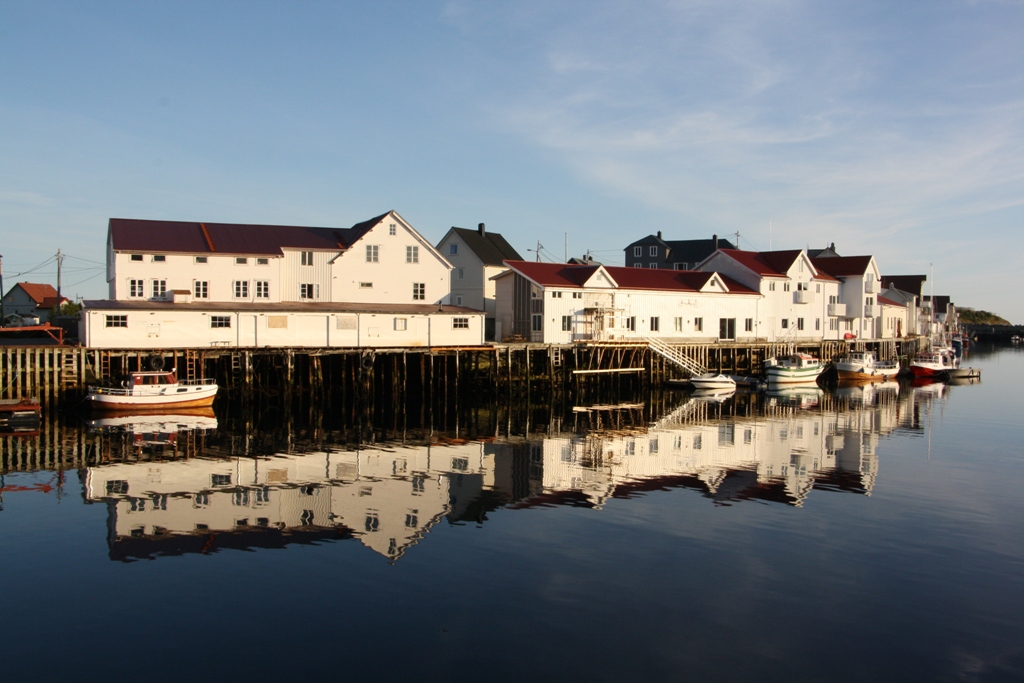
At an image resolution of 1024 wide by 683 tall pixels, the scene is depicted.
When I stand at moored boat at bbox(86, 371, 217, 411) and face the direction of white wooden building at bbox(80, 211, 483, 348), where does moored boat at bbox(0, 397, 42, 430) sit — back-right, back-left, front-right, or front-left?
back-left

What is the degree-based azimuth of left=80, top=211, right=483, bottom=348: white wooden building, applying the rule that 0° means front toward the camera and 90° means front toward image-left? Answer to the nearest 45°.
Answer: approximately 0°

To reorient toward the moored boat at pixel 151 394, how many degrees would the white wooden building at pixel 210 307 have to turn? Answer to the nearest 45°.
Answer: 0° — it already faces it

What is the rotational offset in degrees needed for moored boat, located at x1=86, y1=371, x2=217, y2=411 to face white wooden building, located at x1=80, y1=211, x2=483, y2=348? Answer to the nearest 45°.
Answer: approximately 45° to its left

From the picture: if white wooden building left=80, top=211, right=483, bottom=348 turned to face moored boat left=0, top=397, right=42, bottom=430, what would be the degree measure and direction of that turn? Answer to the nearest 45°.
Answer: approximately 45° to its right

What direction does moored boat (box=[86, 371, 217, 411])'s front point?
to the viewer's right
